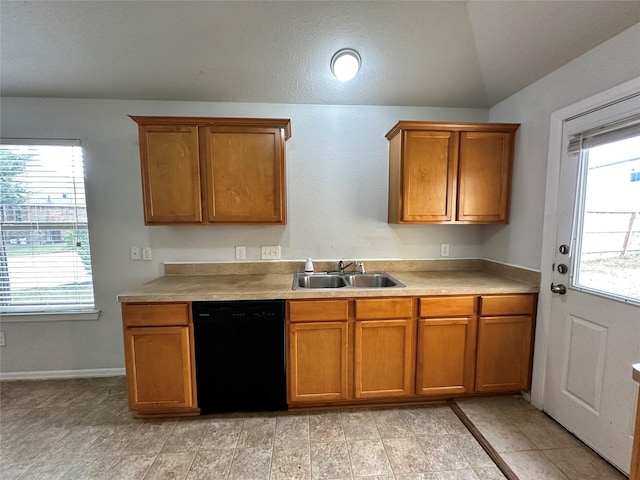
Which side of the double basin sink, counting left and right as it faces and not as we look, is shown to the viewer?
front

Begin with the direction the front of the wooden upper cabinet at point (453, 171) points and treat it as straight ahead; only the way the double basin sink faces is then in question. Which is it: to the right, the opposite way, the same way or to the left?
the same way

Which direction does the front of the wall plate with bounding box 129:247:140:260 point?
toward the camera

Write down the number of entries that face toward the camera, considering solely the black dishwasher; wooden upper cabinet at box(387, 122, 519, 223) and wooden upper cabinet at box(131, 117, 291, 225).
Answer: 3

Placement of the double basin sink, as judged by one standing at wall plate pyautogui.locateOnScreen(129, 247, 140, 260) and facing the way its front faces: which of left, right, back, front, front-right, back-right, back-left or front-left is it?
front-left

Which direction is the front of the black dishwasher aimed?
toward the camera

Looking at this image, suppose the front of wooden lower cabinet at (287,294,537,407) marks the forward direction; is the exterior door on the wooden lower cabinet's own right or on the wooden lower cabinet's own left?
on the wooden lower cabinet's own left

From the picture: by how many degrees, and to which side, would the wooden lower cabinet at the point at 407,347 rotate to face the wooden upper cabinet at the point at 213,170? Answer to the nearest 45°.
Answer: approximately 90° to its right

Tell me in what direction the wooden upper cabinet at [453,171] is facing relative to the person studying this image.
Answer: facing the viewer

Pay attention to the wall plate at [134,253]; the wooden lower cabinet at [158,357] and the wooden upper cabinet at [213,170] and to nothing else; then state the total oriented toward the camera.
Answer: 3
